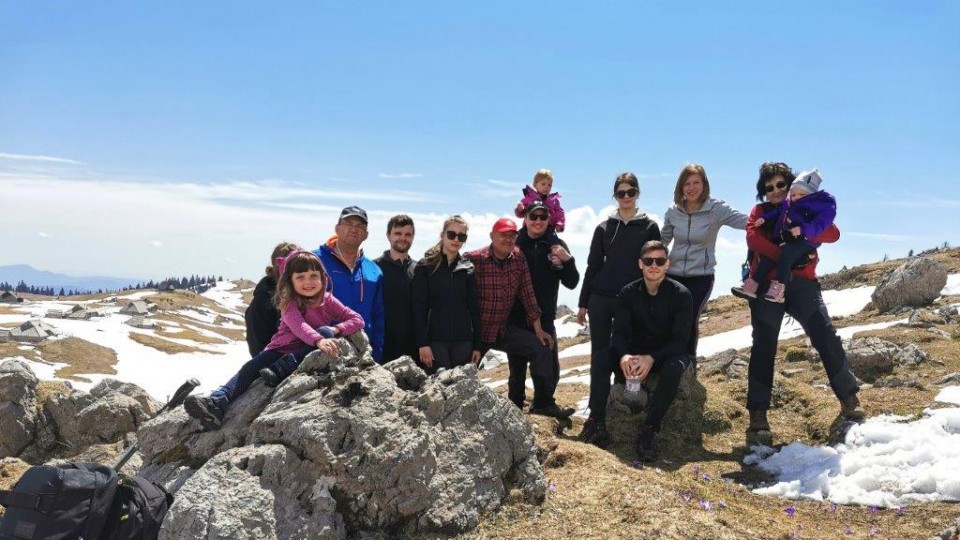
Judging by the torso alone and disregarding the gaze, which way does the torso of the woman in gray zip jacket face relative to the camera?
toward the camera

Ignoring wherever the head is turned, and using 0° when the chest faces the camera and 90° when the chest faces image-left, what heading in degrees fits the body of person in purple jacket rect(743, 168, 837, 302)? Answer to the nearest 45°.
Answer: approximately 45°

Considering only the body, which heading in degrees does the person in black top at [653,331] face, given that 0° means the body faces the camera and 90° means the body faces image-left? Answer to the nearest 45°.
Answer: approximately 0°

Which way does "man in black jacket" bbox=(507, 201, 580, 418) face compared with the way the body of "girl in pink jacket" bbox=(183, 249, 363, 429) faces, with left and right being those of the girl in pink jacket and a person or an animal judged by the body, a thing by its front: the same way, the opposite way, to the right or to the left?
the same way

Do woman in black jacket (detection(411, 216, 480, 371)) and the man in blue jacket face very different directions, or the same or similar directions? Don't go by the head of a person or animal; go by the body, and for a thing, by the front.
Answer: same or similar directions

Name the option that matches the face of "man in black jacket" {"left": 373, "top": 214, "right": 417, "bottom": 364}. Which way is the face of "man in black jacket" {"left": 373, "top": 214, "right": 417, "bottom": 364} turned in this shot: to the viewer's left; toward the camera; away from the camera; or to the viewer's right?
toward the camera

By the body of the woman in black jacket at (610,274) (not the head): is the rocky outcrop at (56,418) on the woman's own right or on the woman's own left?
on the woman's own right

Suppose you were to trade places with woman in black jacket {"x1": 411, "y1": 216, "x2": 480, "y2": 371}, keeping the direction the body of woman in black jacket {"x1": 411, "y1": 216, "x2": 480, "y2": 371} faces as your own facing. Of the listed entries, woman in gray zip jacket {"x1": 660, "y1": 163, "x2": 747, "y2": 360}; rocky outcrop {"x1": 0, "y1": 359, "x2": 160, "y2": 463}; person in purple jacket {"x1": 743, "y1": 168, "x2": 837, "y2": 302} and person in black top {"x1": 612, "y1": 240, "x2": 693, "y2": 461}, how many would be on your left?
3

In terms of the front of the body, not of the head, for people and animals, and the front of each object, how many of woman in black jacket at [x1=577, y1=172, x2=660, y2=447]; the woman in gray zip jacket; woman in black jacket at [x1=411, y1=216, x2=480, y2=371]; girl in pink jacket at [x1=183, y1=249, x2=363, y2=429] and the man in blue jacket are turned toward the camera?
5

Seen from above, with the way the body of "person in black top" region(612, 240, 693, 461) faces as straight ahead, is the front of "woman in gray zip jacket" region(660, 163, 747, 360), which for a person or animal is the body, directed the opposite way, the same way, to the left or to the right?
the same way

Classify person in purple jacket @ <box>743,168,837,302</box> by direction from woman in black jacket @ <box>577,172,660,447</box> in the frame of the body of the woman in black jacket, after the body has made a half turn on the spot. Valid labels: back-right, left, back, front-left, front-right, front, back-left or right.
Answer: right

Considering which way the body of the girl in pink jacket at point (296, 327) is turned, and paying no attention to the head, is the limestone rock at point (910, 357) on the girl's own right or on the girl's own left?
on the girl's own left

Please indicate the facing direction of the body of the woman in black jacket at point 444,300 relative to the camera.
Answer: toward the camera

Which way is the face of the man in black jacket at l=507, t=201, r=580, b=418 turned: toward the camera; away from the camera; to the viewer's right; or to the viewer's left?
toward the camera

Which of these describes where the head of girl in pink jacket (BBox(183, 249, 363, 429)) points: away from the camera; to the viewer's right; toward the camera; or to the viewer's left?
toward the camera

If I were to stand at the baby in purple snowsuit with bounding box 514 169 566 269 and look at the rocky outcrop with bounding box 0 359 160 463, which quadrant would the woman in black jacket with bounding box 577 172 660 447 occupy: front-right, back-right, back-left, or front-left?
back-left

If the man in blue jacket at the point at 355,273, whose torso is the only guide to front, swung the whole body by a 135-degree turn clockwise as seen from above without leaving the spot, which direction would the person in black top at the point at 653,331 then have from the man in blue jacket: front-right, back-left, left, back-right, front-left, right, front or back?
back-right

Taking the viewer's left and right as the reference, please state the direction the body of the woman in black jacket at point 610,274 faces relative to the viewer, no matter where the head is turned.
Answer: facing the viewer
